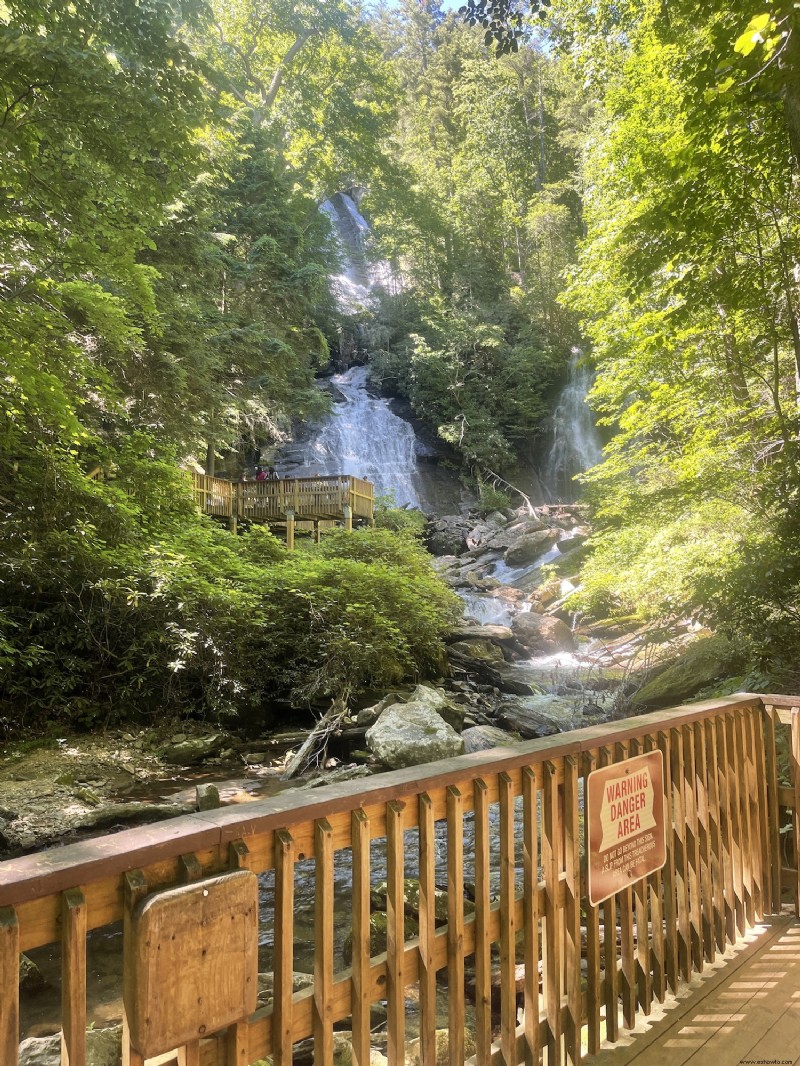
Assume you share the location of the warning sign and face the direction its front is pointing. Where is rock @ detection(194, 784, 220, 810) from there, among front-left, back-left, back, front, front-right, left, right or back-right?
back

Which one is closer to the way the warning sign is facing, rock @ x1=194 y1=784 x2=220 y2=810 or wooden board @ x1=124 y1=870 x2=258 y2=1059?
the wooden board

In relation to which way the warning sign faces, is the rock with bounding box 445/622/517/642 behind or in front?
behind

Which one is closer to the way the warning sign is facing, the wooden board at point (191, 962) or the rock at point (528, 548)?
the wooden board

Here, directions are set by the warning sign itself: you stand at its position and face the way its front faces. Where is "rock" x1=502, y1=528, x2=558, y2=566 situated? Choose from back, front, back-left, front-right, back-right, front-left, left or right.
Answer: back-left

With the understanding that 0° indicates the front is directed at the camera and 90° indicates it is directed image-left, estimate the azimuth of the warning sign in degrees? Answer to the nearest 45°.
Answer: approximately 315°

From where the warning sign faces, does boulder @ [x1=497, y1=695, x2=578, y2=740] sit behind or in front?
behind

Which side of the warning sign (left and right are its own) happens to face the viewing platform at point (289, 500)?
back
